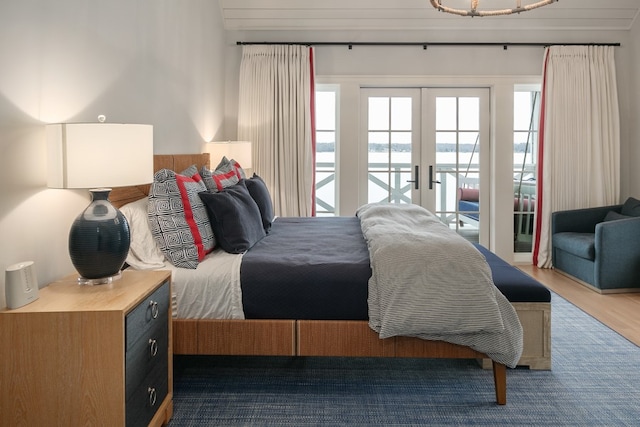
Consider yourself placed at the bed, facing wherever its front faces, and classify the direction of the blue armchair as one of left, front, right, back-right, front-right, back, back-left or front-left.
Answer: front-left

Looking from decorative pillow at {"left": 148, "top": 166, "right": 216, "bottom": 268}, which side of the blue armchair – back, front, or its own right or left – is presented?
front

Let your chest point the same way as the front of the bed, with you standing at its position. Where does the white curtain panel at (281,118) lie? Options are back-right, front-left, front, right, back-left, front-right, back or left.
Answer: left

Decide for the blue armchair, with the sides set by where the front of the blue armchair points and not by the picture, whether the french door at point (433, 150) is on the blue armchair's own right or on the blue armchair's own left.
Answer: on the blue armchair's own right

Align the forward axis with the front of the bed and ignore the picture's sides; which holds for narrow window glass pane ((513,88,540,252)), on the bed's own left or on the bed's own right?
on the bed's own left

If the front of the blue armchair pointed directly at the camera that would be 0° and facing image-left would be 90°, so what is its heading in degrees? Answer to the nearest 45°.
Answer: approximately 45°

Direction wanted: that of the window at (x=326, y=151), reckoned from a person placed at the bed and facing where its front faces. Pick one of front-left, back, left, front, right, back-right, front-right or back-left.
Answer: left

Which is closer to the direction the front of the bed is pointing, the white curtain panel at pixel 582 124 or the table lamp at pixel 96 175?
the white curtain panel

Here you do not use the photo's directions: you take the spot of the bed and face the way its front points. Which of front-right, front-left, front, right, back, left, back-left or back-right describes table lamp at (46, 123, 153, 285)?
back-right

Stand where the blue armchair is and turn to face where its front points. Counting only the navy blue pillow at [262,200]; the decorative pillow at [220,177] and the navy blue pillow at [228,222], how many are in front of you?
3

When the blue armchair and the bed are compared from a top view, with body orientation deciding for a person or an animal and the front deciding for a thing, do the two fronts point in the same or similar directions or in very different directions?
very different directions

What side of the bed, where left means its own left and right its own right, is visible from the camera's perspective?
right

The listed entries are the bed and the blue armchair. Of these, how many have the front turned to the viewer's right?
1
